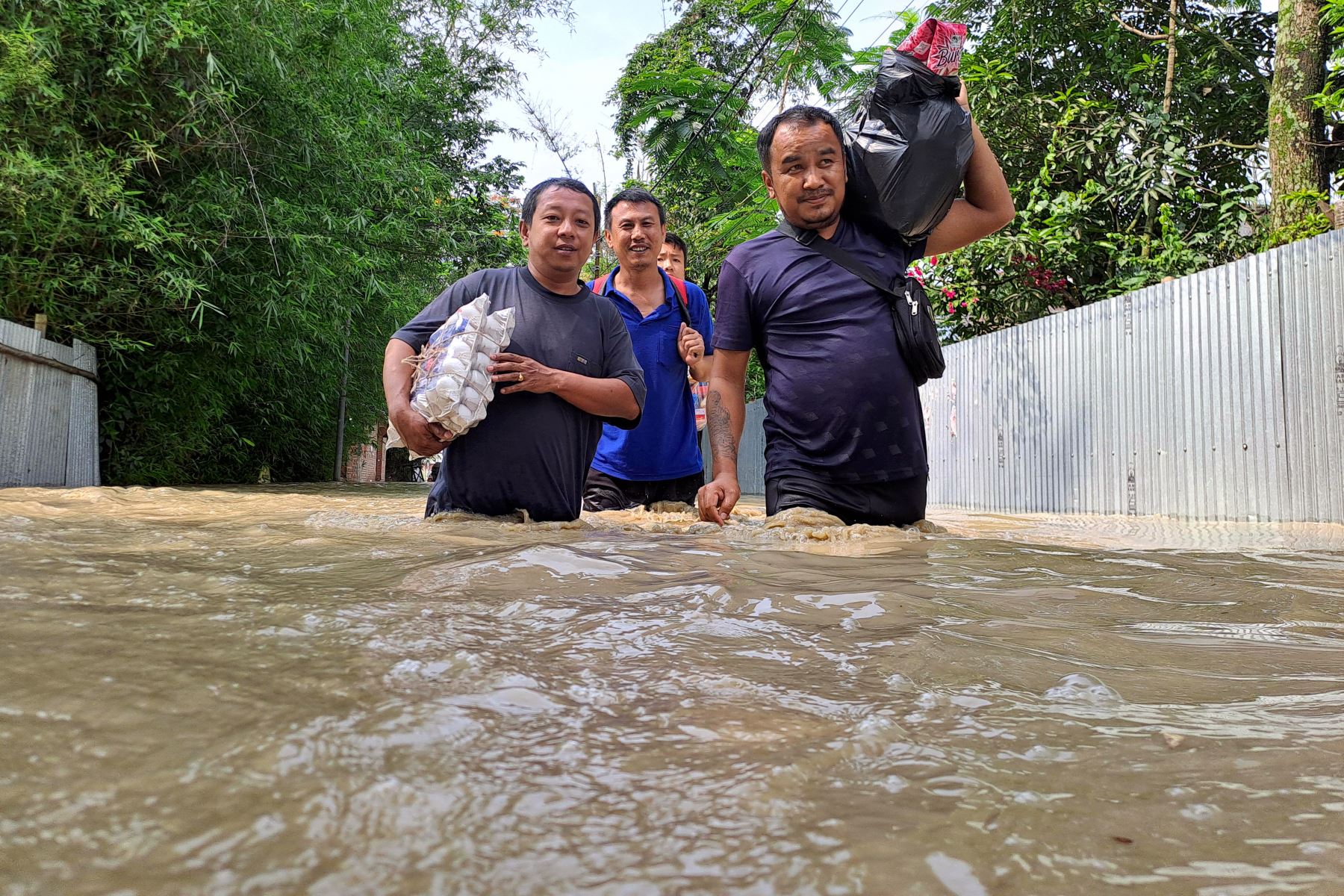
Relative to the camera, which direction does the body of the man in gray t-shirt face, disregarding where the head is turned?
toward the camera

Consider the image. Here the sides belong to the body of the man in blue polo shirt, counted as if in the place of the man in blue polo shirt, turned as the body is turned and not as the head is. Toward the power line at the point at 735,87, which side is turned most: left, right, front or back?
back

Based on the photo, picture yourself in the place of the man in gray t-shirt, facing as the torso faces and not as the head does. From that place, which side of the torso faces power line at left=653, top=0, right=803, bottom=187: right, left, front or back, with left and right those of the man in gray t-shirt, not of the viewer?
back

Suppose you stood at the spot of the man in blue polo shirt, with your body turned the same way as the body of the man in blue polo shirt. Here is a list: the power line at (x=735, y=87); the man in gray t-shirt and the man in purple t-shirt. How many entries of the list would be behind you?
1

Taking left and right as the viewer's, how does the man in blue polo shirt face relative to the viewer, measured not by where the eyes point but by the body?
facing the viewer

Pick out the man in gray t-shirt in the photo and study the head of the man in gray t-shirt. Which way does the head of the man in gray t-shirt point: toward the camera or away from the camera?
toward the camera

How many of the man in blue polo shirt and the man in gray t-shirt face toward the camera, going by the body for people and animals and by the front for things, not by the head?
2

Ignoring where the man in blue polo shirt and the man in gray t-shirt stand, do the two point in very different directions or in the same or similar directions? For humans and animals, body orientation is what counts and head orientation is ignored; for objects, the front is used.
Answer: same or similar directions

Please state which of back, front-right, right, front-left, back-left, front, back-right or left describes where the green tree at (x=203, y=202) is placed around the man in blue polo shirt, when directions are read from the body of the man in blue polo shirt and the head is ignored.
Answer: back-right

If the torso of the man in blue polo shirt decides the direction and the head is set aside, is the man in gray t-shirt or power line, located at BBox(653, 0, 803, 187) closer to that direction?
the man in gray t-shirt

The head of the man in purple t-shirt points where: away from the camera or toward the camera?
toward the camera

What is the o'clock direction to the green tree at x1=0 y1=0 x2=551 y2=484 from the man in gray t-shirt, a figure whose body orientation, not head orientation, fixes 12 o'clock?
The green tree is roughly at 5 o'clock from the man in gray t-shirt.

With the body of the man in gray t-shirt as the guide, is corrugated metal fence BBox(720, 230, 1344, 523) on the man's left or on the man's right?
on the man's left
